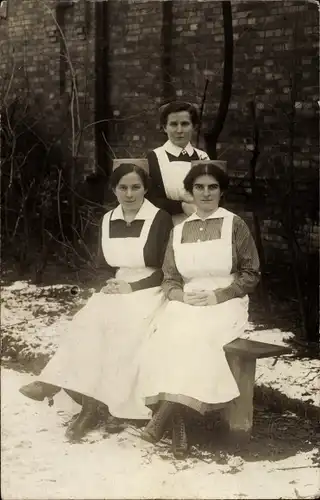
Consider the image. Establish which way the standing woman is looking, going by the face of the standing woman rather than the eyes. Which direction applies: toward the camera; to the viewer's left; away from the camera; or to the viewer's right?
toward the camera

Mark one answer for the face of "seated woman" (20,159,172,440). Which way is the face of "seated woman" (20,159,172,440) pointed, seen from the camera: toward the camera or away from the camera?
toward the camera

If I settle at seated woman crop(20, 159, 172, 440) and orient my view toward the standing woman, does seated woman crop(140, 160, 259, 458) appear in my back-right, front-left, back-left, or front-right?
front-right

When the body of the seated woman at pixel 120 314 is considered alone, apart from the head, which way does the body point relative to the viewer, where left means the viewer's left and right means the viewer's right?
facing the viewer and to the left of the viewer

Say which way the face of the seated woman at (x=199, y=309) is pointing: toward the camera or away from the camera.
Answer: toward the camera
